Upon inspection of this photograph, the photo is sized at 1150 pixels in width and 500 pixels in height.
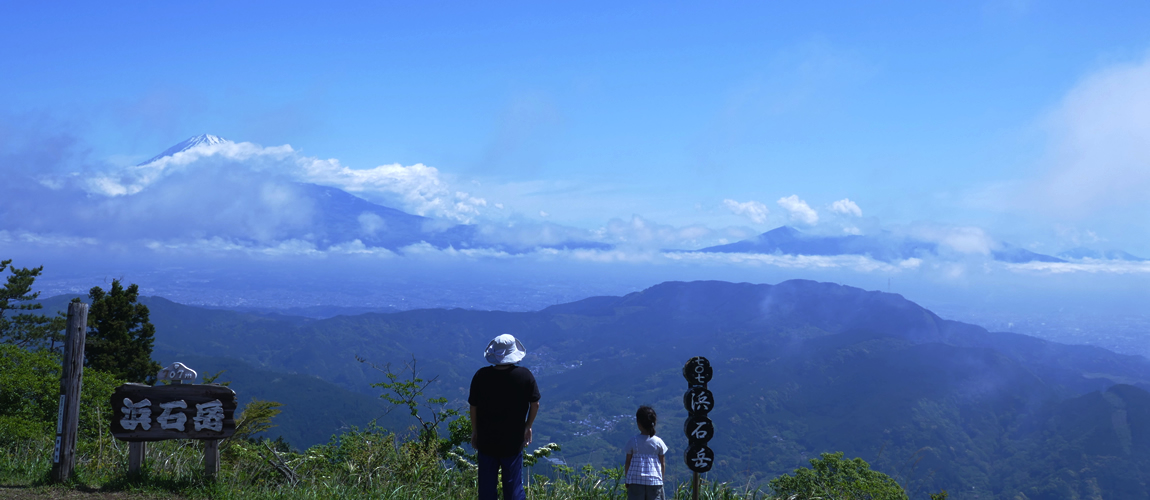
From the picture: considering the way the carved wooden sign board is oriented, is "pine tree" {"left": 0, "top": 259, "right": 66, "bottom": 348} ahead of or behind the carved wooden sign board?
behind

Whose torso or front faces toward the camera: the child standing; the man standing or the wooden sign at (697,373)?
the wooden sign

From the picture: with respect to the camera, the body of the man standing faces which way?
away from the camera

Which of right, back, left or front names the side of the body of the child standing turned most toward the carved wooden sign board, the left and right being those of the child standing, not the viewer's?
left

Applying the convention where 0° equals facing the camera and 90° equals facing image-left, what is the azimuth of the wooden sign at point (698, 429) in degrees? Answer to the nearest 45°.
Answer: approximately 0°

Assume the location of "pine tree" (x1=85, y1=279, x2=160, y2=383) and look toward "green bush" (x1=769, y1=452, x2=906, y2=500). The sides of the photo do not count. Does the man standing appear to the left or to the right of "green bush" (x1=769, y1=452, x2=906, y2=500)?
right

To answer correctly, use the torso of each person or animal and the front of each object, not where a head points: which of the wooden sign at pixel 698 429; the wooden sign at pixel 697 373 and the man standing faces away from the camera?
the man standing

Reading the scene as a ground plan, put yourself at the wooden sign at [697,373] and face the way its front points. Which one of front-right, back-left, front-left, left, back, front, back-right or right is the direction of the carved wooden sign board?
right

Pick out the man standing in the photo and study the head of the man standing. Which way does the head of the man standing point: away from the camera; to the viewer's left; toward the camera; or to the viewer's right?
away from the camera

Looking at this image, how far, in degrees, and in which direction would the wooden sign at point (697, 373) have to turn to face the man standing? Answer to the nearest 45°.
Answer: approximately 45° to its right

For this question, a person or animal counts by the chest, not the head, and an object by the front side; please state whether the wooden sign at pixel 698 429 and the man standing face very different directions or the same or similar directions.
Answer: very different directions

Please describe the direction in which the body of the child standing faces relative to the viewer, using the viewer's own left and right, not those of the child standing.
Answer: facing away from the viewer

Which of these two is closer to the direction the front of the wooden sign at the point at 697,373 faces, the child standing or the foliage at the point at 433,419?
the child standing

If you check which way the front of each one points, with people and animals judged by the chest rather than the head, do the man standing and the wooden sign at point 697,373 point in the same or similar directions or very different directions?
very different directions
